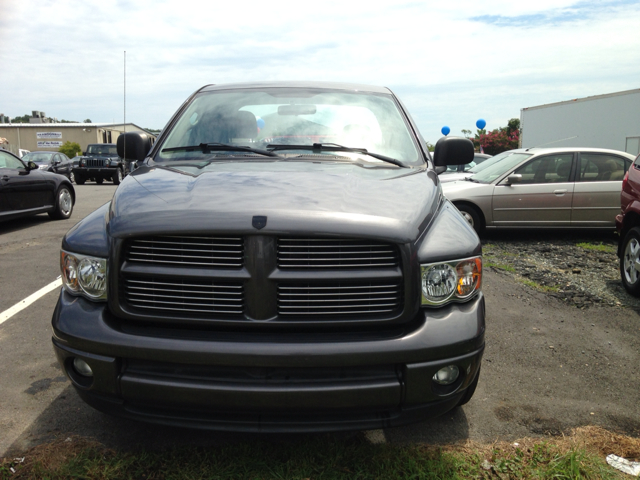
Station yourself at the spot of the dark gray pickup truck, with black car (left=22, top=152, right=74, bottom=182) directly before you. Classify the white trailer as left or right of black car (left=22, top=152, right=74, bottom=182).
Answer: right

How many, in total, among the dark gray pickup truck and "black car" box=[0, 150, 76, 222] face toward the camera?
1

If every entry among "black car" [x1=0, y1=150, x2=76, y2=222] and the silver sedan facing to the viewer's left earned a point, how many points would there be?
1

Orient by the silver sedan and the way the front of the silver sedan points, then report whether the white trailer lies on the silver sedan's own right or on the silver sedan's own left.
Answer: on the silver sedan's own right

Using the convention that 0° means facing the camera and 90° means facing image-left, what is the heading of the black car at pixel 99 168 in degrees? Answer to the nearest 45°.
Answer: approximately 45°

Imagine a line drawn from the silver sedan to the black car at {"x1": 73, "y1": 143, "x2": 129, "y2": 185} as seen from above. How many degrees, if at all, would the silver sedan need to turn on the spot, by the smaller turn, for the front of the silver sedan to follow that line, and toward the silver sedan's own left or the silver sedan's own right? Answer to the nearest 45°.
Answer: approximately 45° to the silver sedan's own right

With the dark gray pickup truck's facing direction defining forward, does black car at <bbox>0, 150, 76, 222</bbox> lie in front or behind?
behind

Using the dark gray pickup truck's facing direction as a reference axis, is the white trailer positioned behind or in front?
behind

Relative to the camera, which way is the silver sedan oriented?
to the viewer's left
